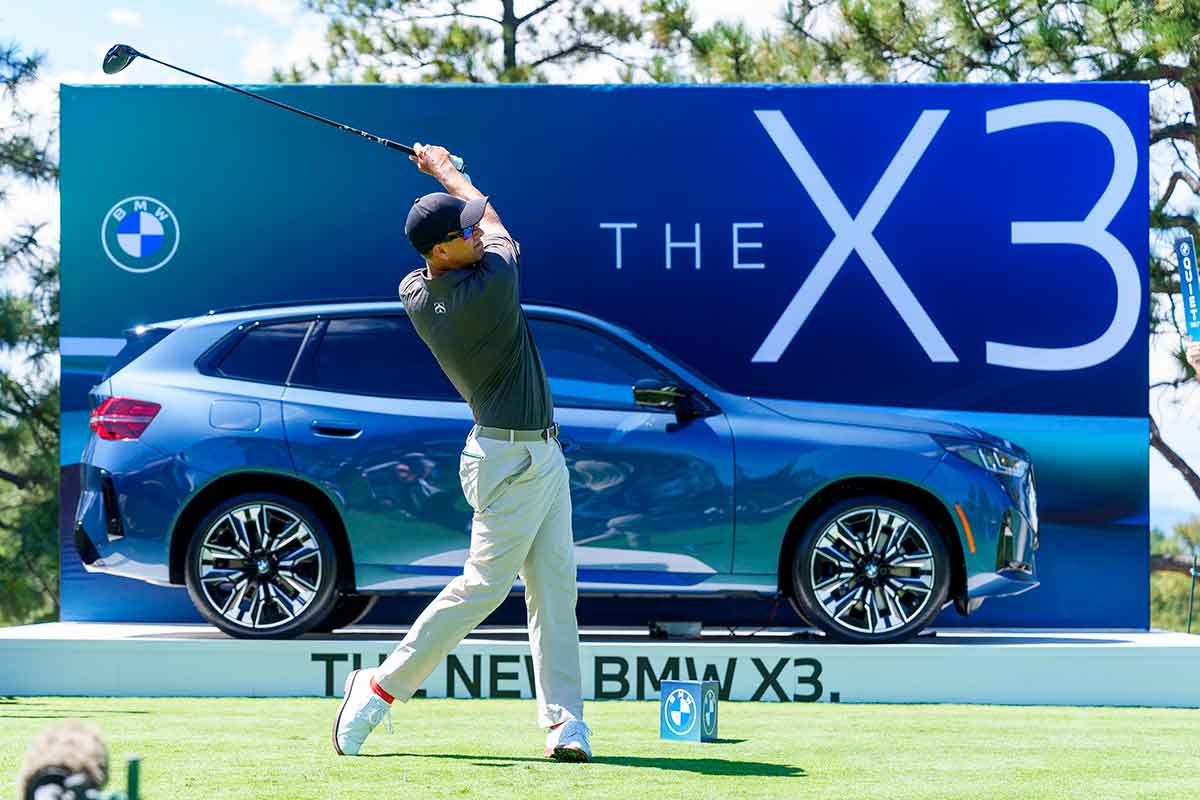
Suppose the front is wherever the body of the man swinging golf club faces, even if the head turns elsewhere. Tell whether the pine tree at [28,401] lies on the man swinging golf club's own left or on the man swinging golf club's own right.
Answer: on the man swinging golf club's own left

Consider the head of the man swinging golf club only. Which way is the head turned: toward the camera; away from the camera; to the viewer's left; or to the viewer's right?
to the viewer's right

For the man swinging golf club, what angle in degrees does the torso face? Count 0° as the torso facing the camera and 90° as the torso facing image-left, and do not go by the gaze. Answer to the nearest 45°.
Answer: approximately 270°

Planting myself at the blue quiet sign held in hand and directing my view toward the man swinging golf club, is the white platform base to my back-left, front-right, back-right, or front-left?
front-right

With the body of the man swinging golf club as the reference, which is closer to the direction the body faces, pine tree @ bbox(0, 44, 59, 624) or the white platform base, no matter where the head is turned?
the white platform base

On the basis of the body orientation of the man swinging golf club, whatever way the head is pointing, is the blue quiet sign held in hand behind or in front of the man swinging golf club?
in front

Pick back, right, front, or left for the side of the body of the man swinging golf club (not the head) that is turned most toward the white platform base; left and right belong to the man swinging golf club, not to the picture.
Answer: left
